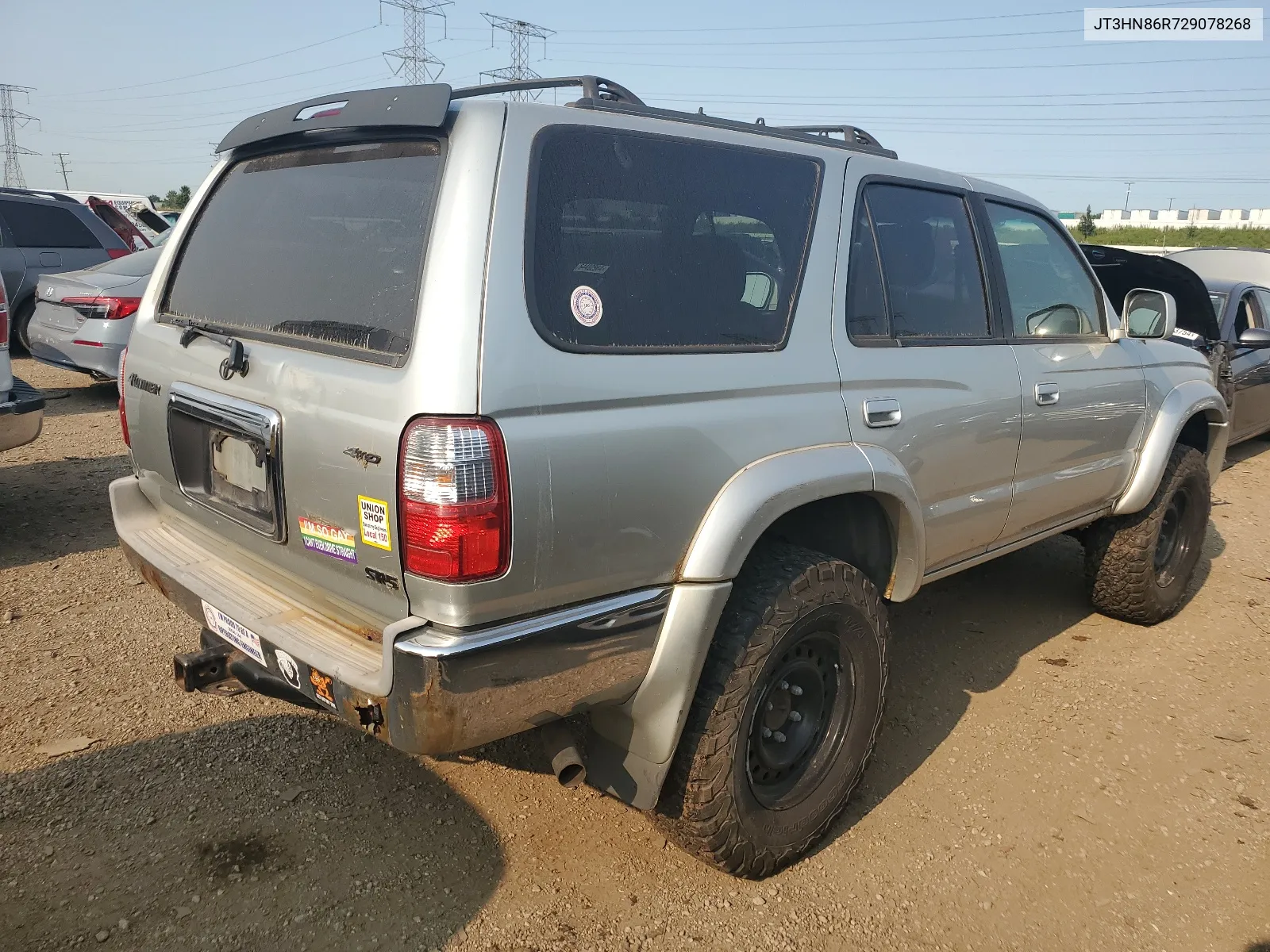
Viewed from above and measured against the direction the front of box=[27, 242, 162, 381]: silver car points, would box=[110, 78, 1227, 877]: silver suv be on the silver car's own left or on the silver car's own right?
on the silver car's own right

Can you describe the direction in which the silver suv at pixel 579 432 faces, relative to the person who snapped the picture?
facing away from the viewer and to the right of the viewer

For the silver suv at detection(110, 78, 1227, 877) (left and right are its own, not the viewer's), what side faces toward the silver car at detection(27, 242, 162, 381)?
left
